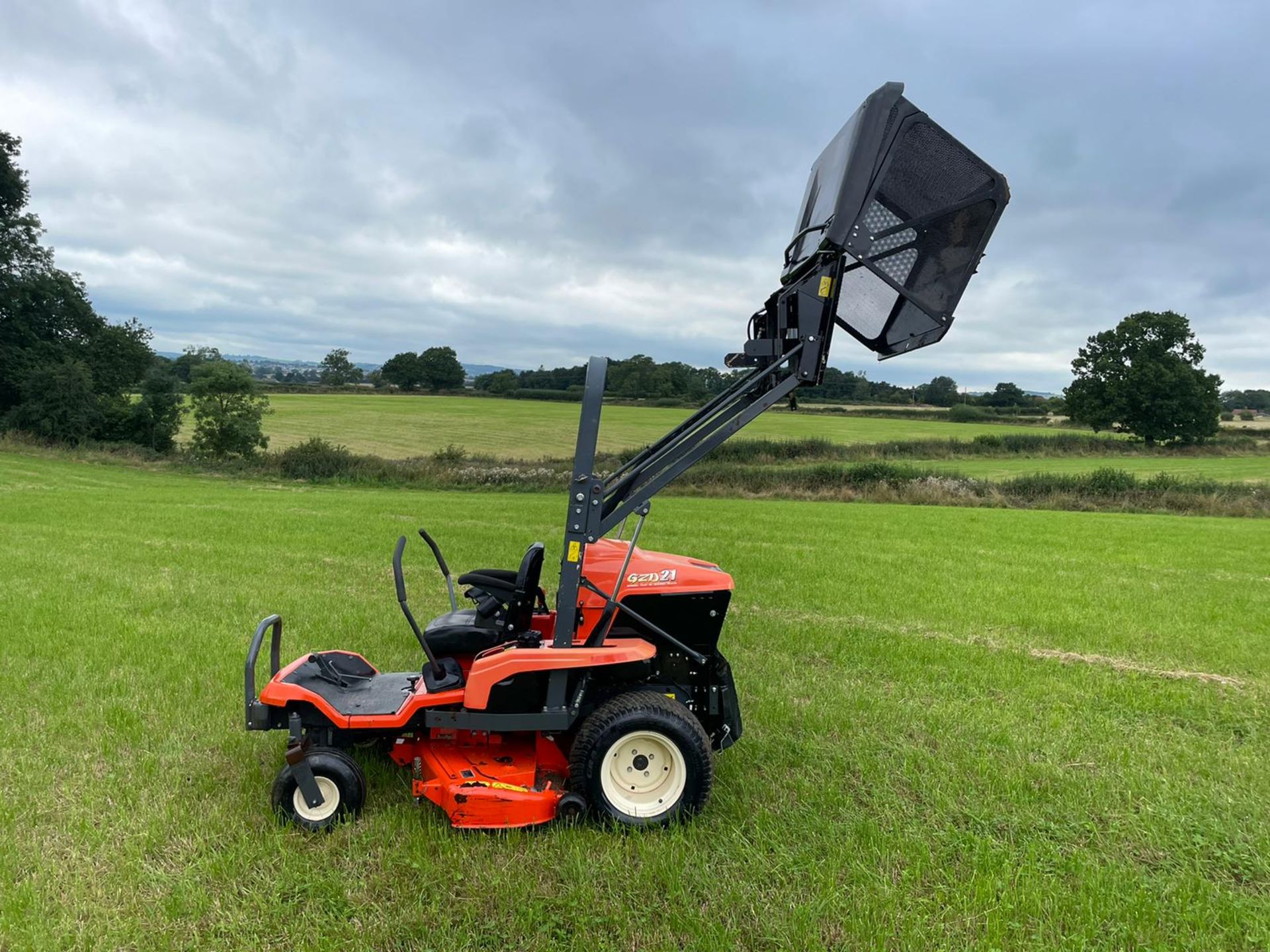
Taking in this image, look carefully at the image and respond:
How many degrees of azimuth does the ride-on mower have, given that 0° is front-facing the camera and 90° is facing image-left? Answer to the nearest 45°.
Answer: approximately 90°
